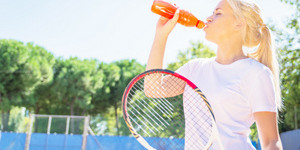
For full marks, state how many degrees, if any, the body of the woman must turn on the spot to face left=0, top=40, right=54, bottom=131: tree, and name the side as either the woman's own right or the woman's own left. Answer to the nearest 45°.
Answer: approximately 90° to the woman's own right

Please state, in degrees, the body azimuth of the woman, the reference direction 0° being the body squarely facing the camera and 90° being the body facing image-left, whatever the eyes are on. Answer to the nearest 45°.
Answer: approximately 45°

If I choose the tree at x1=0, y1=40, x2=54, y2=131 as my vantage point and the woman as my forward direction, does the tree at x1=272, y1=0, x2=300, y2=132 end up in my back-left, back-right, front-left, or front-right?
front-left

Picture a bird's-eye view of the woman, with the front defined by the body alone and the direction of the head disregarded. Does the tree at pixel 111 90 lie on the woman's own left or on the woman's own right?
on the woman's own right

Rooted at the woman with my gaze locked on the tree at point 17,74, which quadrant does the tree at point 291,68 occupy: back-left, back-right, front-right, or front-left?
front-right

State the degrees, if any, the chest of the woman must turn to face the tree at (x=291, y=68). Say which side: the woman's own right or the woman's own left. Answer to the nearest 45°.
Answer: approximately 135° to the woman's own right
